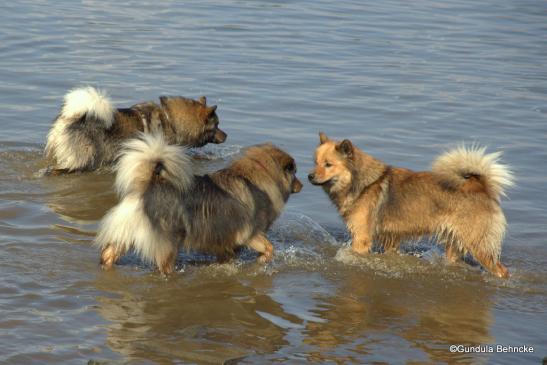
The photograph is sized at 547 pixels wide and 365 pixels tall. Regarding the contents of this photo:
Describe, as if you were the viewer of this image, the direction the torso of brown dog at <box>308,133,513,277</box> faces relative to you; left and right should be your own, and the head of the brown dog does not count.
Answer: facing to the left of the viewer

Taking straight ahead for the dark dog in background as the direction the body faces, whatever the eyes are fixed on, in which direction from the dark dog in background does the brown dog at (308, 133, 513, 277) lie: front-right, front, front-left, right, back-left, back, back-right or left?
front-right

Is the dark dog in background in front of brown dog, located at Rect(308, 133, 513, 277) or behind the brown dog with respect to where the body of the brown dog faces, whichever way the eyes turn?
in front

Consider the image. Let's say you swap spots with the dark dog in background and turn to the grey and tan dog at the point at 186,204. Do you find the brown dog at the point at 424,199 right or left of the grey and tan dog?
left

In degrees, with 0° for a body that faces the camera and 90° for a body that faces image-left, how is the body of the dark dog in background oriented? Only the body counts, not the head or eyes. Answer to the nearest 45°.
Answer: approximately 270°

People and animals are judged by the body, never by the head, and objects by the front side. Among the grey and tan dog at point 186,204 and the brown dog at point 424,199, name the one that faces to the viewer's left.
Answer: the brown dog

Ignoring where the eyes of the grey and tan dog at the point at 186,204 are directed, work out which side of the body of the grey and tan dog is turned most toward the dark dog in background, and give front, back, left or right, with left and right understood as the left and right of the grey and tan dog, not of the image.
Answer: left

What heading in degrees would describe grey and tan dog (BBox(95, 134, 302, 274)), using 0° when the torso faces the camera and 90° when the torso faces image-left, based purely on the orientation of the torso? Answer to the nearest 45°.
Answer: approximately 225°

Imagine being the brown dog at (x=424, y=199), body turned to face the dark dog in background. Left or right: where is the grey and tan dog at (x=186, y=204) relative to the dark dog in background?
left

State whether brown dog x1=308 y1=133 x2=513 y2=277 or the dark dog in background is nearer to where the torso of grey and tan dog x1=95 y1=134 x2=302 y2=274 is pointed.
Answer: the brown dog

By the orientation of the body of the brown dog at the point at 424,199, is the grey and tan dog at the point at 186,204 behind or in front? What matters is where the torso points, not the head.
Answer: in front

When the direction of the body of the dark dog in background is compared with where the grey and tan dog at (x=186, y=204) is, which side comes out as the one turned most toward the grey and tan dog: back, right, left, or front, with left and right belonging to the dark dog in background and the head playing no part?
right

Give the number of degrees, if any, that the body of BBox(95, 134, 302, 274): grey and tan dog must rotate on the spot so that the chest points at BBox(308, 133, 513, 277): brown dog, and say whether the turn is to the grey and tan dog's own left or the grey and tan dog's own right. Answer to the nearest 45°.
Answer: approximately 45° to the grey and tan dog's own right
